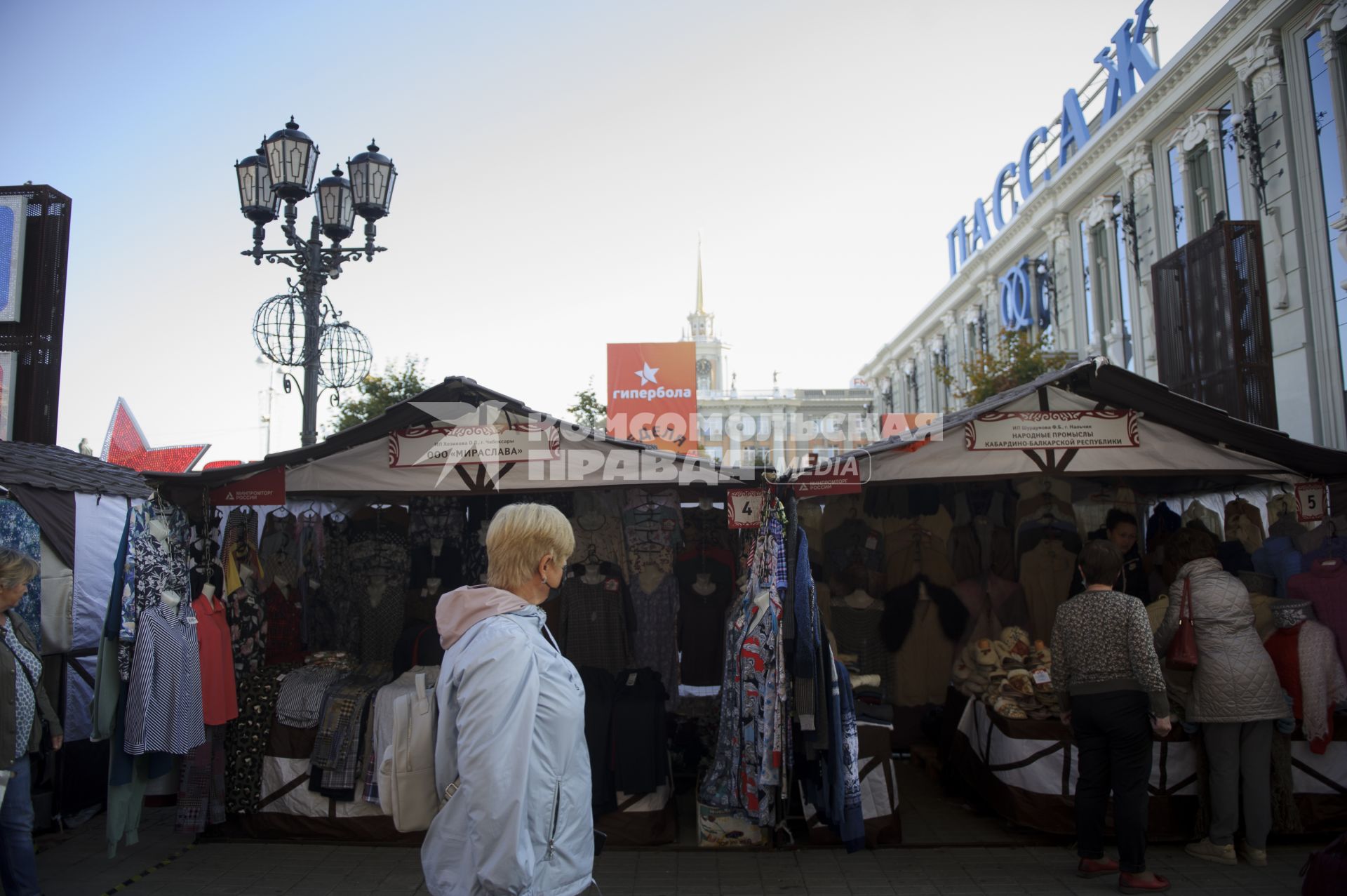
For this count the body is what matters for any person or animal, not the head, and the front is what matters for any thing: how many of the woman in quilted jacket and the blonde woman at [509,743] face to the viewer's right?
1

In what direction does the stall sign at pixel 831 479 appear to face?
toward the camera

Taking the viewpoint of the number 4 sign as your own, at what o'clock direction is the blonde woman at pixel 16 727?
The blonde woman is roughly at 2 o'clock from the number 4 sign.

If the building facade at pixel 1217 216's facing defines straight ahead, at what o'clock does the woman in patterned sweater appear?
The woman in patterned sweater is roughly at 11 o'clock from the building facade.

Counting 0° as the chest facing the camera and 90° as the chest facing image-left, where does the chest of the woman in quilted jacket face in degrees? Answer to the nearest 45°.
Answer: approximately 135°

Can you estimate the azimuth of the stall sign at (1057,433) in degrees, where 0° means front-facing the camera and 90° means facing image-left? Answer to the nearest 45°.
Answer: approximately 0°

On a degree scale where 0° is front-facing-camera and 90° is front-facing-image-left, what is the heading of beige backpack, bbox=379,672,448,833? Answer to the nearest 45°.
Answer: approximately 90°

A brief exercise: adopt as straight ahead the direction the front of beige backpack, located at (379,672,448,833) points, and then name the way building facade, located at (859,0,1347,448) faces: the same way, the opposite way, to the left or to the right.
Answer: the same way

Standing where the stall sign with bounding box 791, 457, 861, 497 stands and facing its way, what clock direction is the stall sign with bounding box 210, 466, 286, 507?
the stall sign with bounding box 210, 466, 286, 507 is roughly at 3 o'clock from the stall sign with bounding box 791, 457, 861, 497.

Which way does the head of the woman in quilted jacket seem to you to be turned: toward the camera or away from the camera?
away from the camera

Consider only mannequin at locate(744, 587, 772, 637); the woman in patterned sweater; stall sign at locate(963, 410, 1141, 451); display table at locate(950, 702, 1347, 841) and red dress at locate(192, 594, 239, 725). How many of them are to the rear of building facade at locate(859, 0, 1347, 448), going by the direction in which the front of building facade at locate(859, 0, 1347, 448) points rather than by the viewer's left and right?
0

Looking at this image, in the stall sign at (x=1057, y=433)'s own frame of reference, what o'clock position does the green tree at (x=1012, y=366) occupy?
The green tree is roughly at 6 o'clock from the stall sign.

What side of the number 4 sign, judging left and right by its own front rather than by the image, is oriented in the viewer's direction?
front

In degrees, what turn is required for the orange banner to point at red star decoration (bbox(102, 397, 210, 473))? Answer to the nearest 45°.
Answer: approximately 45° to its right

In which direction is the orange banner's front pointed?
toward the camera

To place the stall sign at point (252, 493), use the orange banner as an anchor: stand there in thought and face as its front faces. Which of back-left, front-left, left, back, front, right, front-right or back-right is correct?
front

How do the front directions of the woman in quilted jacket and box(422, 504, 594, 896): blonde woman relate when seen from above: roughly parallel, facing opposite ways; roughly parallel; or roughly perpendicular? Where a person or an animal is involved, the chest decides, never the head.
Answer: roughly perpendicular

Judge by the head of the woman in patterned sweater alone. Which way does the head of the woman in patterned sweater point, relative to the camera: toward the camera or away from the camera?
away from the camera

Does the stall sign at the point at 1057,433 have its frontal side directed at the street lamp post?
no
